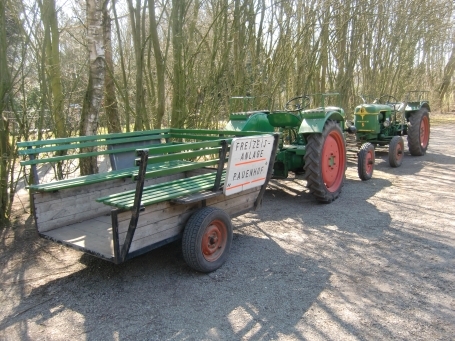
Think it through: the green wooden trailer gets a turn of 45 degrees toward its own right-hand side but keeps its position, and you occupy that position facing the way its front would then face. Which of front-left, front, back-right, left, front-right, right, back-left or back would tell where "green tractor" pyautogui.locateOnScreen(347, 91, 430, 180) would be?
front-left

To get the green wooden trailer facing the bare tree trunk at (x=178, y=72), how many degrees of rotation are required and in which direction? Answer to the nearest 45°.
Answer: approximately 45° to its left

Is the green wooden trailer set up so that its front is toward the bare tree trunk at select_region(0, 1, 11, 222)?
no

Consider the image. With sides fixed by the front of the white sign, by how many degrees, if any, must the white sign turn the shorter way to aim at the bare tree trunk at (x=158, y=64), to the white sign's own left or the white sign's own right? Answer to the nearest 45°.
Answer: approximately 180°

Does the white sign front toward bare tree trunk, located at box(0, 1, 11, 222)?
no

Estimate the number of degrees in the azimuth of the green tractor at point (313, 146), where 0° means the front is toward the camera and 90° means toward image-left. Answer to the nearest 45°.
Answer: approximately 225°

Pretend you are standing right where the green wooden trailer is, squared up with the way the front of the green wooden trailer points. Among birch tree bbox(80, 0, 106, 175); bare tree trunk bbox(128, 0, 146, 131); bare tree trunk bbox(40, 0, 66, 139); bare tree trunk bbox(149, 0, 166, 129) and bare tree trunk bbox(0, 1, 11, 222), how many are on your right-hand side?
0

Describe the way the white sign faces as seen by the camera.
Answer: facing the viewer and to the right of the viewer

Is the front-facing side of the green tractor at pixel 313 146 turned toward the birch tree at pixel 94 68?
no

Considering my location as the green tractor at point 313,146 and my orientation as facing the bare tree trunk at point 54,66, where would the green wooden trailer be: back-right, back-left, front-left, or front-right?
front-left
